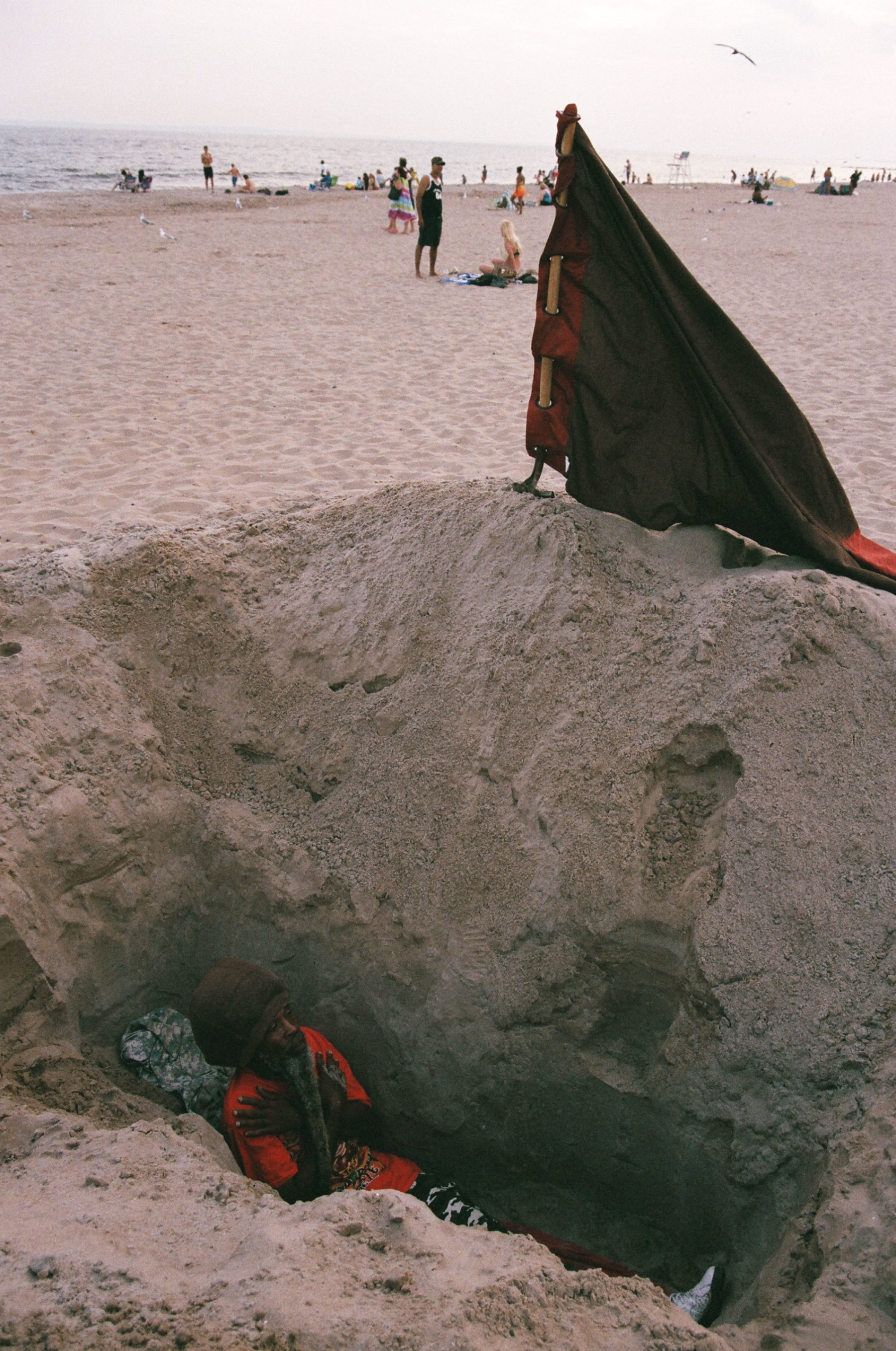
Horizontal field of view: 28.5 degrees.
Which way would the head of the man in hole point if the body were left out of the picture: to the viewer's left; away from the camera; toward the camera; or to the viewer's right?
to the viewer's right

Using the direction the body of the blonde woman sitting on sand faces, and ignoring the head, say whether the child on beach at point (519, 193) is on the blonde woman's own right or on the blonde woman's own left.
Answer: on the blonde woman's own right
